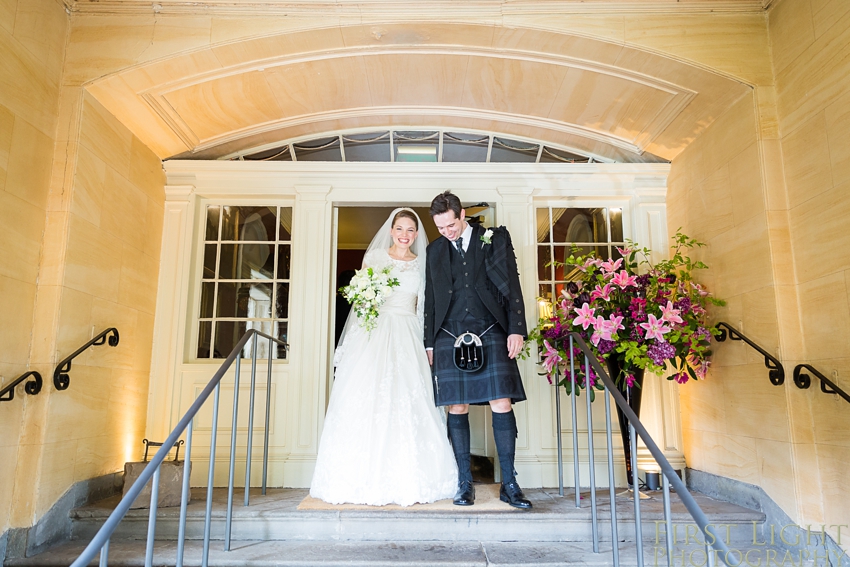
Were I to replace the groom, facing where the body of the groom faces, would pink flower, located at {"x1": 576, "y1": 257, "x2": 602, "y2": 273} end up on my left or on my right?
on my left

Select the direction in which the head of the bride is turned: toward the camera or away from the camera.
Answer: toward the camera

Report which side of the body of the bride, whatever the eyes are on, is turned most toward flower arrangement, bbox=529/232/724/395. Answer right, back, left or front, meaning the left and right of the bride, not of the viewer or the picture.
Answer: left

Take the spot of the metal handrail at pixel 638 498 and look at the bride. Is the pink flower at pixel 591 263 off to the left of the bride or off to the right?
right

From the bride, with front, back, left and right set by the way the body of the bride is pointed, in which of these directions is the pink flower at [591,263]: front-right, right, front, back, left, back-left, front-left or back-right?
left

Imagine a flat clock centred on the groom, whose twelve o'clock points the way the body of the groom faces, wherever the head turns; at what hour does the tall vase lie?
The tall vase is roughly at 8 o'clock from the groom.

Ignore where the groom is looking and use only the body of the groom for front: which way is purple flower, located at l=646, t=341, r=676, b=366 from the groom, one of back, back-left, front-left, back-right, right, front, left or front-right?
left

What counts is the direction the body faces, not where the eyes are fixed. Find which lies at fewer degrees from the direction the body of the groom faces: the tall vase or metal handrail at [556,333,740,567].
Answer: the metal handrail

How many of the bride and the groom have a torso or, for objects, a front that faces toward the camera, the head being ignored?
2

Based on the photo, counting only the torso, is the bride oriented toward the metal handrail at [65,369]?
no

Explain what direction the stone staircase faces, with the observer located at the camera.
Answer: facing the viewer

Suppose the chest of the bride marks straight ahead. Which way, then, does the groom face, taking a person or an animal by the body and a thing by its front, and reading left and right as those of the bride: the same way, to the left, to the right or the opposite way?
the same way

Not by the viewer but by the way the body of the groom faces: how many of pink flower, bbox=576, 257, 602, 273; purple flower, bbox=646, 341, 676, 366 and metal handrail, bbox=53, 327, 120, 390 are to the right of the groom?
1

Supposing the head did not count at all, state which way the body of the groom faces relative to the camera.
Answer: toward the camera

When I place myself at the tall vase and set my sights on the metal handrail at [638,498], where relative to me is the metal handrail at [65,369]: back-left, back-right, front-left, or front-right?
front-right

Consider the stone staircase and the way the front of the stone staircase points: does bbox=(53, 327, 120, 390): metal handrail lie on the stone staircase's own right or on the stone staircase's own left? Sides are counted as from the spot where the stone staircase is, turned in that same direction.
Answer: on the stone staircase's own right

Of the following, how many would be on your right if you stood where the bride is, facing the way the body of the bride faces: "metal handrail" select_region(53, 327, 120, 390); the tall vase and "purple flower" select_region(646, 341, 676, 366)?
1
